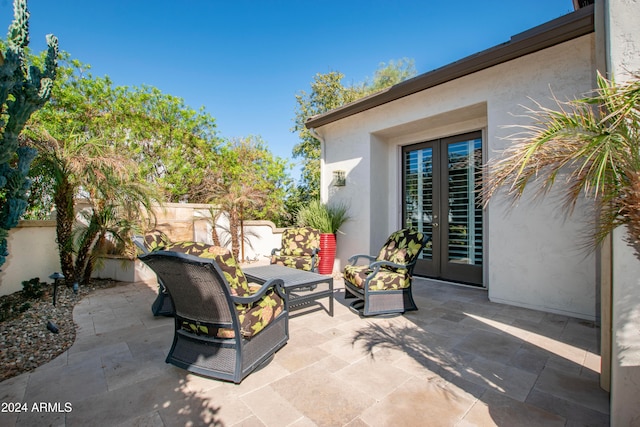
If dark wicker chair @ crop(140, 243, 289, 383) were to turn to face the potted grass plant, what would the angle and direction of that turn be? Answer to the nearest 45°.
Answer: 0° — it already faces it

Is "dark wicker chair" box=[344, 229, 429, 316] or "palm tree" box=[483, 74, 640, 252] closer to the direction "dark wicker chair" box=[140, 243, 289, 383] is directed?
the dark wicker chair

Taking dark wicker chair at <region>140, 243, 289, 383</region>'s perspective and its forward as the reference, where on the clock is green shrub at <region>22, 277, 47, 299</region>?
The green shrub is roughly at 9 o'clock from the dark wicker chair.

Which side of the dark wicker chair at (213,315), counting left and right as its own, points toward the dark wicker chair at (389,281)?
front

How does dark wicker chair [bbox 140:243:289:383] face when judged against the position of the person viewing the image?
facing away from the viewer and to the right of the viewer

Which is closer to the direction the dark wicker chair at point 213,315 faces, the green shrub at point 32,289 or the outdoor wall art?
the outdoor wall art

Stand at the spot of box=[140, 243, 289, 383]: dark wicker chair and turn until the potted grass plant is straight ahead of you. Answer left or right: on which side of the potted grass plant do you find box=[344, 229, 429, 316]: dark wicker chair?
right

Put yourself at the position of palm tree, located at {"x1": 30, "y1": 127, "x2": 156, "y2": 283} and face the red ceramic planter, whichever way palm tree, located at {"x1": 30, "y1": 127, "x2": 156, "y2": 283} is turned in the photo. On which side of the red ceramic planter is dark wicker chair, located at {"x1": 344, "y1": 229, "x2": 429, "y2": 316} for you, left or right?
right

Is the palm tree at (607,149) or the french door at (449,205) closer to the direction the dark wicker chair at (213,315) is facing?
the french door

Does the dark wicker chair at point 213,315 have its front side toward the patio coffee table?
yes

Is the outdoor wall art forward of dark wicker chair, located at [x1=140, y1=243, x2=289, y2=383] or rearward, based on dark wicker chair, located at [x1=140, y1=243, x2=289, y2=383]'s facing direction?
forward

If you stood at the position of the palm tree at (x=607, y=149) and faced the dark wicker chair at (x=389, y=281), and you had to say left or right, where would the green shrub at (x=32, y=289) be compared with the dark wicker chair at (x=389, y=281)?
left

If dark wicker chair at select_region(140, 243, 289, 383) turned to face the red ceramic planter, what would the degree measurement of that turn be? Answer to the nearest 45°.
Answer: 0° — it already faces it
